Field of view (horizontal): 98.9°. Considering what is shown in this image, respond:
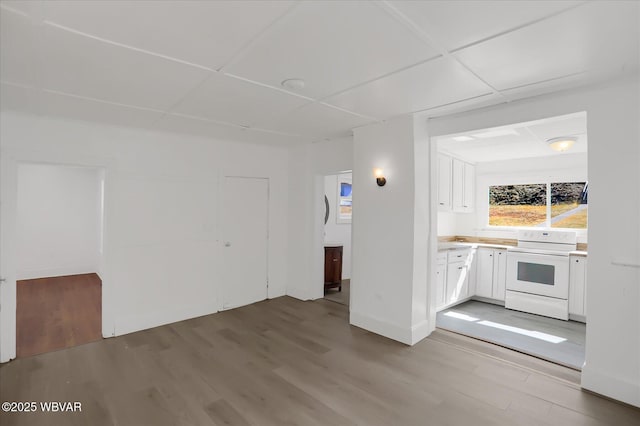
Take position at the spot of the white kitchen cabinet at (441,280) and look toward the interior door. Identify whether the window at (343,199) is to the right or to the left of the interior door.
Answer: right

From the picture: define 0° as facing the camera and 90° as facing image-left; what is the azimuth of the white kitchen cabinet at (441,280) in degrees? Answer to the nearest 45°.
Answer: approximately 270°

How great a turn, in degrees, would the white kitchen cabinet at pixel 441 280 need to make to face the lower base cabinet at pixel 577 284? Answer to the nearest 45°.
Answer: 0° — it already faces it

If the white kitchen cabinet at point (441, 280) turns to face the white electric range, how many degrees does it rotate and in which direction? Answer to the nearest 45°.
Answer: approximately 45° to its left

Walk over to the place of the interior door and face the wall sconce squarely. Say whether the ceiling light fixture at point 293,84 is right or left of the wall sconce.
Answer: right

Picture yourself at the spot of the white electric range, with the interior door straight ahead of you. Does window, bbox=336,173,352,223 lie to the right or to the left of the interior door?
right

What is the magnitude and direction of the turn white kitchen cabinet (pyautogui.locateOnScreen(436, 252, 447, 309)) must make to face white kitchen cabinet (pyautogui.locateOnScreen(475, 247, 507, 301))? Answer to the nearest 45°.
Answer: approximately 45° to its left

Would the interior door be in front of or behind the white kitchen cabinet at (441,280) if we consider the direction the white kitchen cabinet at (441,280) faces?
behind

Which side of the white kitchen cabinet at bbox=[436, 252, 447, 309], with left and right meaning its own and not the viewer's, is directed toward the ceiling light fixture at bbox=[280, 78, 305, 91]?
right
